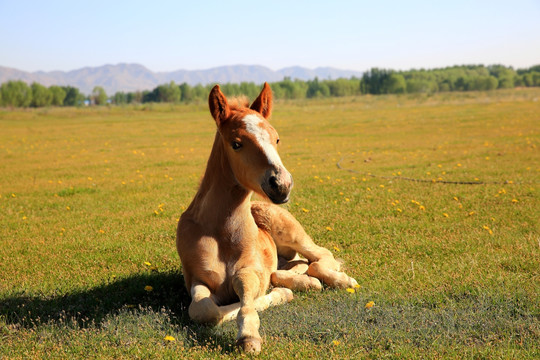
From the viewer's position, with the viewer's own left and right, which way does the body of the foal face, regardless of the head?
facing the viewer

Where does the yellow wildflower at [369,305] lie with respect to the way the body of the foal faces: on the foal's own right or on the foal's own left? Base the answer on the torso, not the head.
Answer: on the foal's own left
